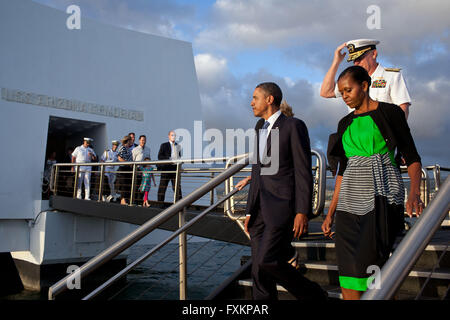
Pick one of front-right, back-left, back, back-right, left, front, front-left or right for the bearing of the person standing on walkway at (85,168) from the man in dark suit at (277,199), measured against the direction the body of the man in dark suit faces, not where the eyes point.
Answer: right

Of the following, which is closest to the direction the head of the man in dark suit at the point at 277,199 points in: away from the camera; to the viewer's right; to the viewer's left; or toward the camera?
to the viewer's left

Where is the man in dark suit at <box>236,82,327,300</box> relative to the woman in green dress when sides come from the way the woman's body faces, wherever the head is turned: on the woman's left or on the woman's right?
on the woman's right

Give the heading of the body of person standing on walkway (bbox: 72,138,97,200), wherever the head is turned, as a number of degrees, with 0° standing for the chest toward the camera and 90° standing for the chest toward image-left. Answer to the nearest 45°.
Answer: approximately 0°
